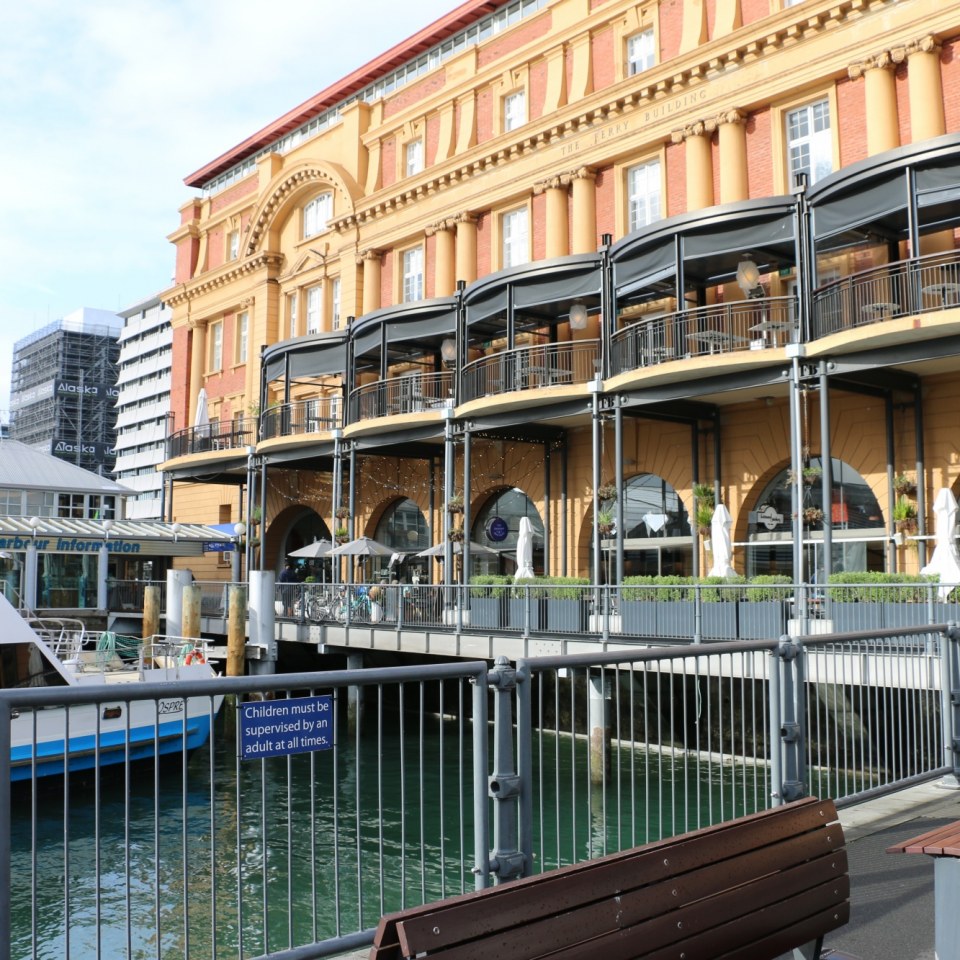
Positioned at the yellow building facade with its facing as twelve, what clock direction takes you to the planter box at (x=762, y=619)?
The planter box is roughly at 10 o'clock from the yellow building facade.

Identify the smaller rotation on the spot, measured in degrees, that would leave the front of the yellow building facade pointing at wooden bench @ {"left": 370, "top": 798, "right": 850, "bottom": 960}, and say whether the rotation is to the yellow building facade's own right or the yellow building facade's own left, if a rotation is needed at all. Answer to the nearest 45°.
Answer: approximately 45° to the yellow building facade's own left

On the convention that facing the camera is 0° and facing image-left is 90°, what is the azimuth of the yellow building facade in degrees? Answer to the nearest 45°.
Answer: approximately 45°

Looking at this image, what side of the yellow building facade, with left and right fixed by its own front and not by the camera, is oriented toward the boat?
front

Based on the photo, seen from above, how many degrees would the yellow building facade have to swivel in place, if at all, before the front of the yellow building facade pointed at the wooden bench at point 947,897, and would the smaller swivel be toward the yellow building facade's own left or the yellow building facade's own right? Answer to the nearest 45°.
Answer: approximately 45° to the yellow building facade's own left
